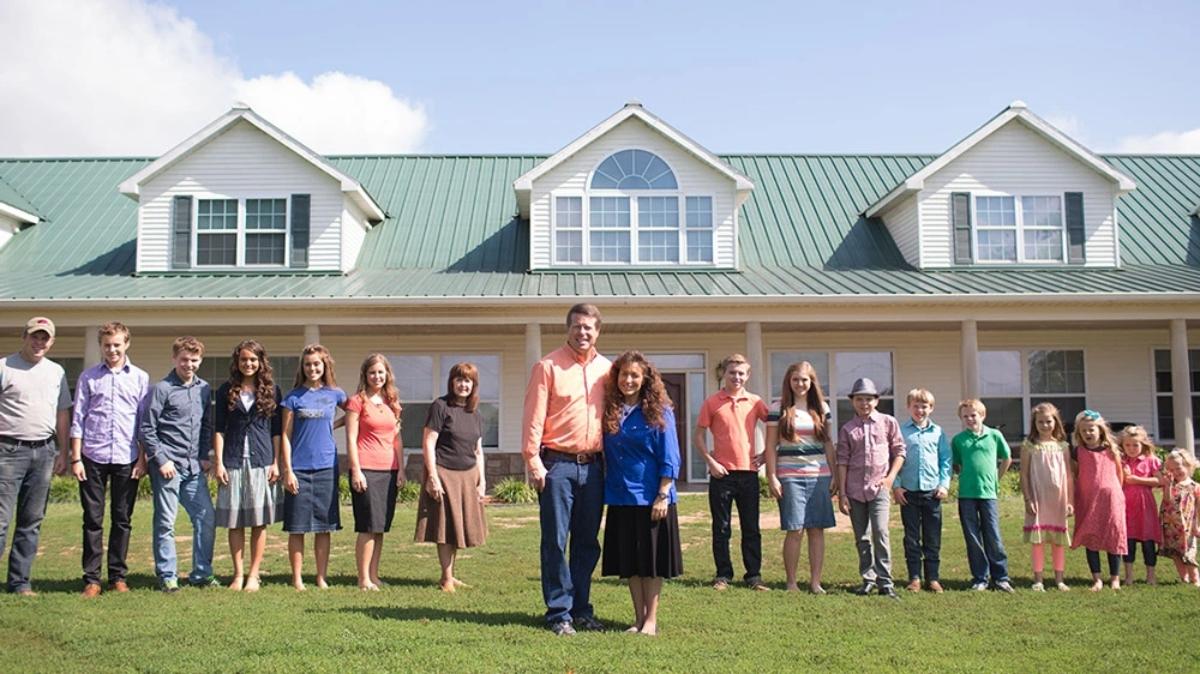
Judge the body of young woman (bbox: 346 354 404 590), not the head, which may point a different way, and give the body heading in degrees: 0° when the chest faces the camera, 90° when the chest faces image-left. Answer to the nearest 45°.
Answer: approximately 315°

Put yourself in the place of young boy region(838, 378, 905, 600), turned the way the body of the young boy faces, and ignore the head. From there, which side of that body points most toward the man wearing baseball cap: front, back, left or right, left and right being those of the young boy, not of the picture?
right

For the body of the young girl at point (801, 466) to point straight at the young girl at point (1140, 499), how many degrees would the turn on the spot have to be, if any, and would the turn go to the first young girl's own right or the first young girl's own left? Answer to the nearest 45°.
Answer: approximately 135° to the first young girl's own left

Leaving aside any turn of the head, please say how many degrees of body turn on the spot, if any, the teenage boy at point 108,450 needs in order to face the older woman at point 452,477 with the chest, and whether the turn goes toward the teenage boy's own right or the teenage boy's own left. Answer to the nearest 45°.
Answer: approximately 90° to the teenage boy's own left

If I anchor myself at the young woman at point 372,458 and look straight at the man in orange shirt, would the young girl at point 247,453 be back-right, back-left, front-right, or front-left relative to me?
back-right

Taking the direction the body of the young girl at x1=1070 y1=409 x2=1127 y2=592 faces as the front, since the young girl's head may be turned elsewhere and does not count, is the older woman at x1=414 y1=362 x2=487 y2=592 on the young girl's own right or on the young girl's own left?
on the young girl's own right

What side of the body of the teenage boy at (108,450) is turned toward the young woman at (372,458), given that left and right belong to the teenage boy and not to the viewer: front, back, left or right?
left

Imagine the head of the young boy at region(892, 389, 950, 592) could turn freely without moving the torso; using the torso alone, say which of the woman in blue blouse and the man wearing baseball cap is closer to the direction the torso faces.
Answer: the woman in blue blouse

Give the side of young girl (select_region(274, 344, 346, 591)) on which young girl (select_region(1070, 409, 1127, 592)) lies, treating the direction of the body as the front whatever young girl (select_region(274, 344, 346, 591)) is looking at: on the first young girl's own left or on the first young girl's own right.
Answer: on the first young girl's own left
